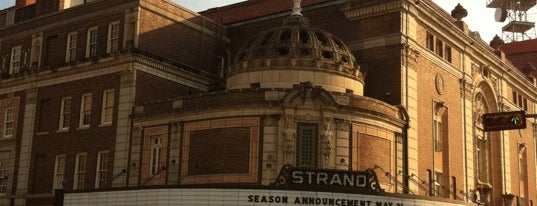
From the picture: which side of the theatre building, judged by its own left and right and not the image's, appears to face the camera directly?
front
